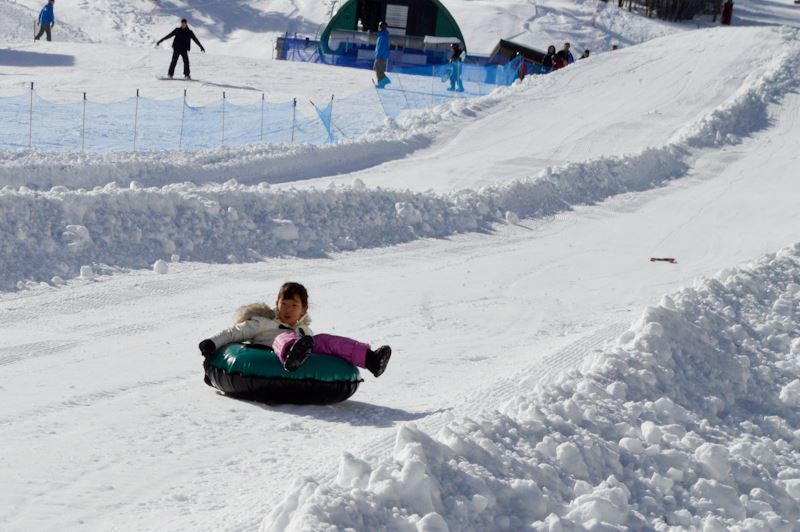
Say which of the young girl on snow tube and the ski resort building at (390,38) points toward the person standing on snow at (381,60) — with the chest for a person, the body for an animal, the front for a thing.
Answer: the ski resort building

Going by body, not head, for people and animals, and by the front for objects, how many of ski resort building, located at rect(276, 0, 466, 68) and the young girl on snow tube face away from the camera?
0

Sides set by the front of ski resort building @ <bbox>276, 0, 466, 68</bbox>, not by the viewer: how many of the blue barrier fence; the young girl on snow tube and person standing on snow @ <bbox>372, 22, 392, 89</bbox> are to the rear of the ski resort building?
0

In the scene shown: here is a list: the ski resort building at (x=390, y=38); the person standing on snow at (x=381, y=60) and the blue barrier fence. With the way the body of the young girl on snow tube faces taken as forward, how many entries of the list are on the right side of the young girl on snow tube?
0

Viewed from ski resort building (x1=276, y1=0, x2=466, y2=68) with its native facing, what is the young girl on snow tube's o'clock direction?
The young girl on snow tube is roughly at 12 o'clock from the ski resort building.

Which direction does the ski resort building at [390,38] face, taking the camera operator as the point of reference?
facing the viewer

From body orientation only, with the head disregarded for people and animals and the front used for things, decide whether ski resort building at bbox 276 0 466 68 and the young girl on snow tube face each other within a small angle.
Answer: no

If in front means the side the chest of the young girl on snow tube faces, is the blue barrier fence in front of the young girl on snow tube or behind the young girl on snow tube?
behind

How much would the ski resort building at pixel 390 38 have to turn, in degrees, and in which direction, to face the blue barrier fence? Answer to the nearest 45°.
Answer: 0° — it already faces it

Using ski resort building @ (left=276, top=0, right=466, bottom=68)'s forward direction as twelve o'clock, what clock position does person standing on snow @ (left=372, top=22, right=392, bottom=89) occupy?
The person standing on snow is roughly at 12 o'clock from the ski resort building.

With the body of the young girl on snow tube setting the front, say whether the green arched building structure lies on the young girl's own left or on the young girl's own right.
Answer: on the young girl's own left

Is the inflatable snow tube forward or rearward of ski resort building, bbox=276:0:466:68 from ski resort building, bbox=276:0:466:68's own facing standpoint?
forward

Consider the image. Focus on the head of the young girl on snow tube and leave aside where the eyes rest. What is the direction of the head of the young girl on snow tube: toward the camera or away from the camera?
toward the camera

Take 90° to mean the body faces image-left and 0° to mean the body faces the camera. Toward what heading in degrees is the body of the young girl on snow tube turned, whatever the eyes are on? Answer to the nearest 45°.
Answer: approximately 315°

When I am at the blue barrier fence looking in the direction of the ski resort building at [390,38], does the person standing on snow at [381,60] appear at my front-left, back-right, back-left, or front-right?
front-right
